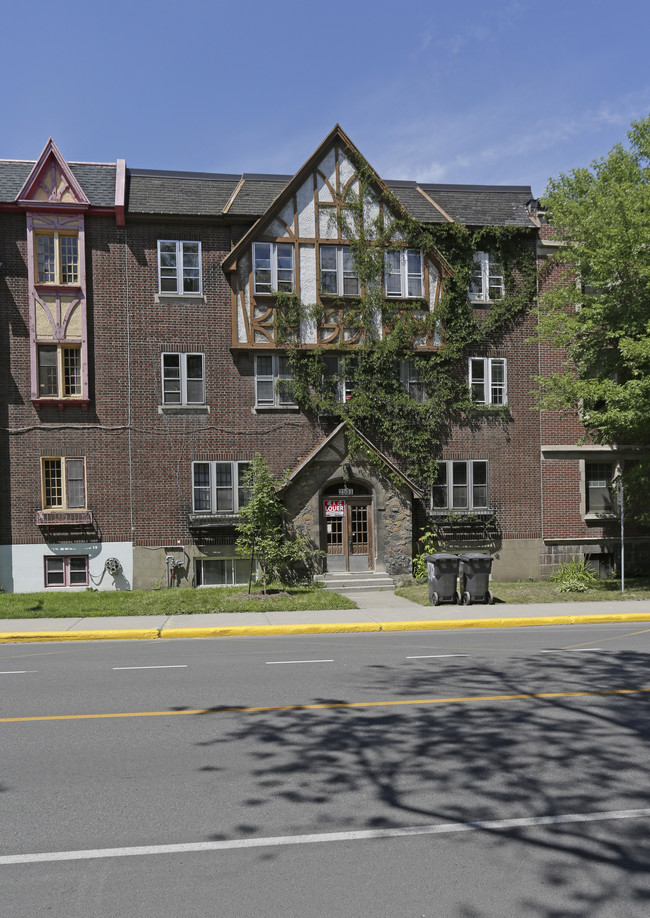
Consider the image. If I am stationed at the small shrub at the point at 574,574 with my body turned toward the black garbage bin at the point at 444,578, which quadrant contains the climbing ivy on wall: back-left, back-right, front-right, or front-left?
front-right

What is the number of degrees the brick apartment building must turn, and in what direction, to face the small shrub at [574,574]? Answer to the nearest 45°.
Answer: approximately 90° to its left

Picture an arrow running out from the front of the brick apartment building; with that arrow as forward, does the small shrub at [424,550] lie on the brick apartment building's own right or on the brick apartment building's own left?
on the brick apartment building's own left

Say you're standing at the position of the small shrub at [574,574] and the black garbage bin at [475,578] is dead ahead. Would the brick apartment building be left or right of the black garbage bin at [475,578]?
right

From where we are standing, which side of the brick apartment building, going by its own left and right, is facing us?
front

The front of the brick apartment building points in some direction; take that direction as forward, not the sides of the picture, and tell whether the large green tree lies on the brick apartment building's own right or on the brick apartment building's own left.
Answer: on the brick apartment building's own left
